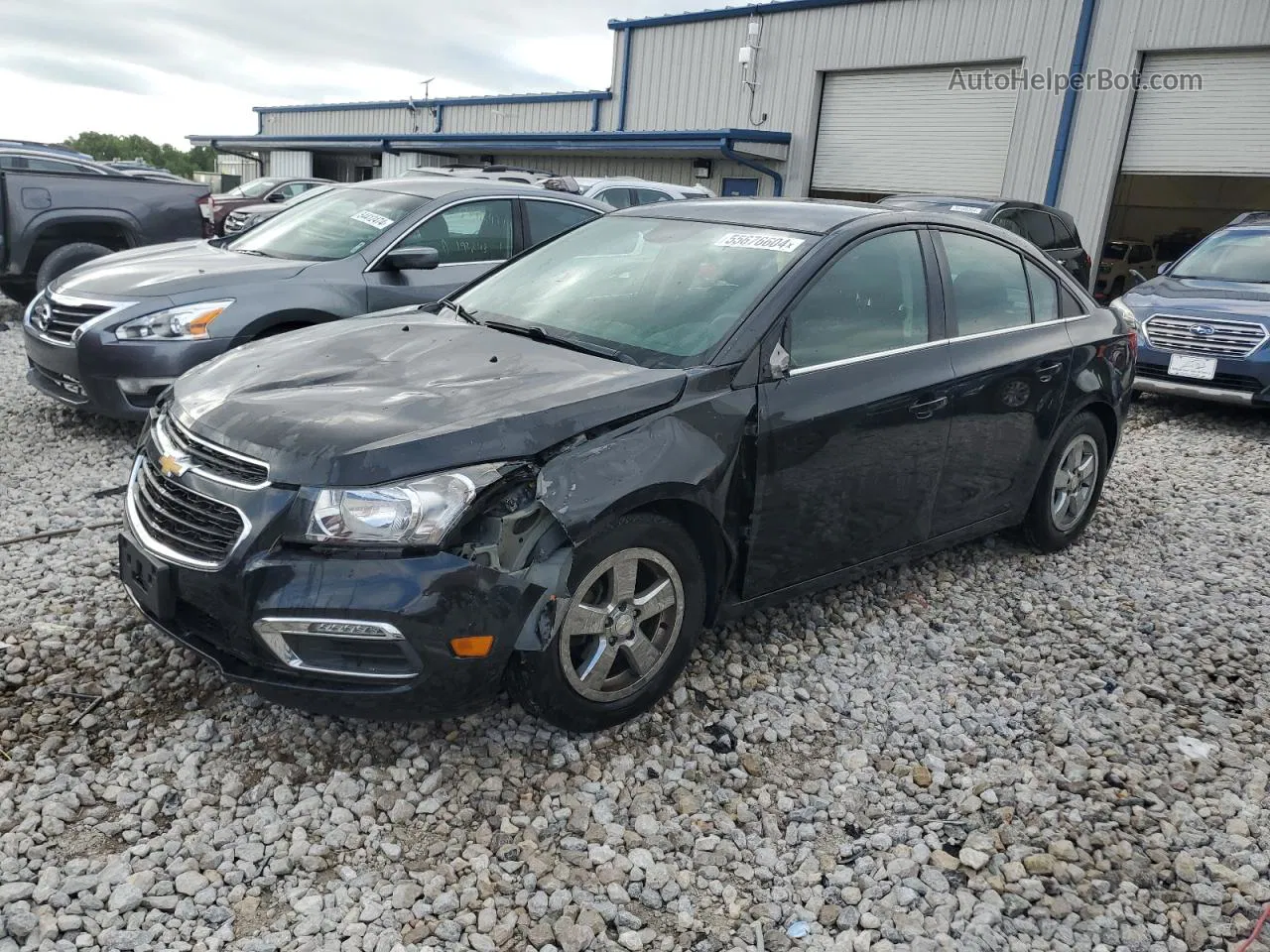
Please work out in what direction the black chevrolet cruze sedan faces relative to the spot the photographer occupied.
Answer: facing the viewer and to the left of the viewer

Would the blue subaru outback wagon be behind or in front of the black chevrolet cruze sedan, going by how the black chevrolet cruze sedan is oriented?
behind

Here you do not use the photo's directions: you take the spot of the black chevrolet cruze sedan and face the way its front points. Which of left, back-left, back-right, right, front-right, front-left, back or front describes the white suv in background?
back-right

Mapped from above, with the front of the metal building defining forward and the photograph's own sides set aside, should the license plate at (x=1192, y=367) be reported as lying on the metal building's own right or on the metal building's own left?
on the metal building's own left

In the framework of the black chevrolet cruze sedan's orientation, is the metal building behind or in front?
behind

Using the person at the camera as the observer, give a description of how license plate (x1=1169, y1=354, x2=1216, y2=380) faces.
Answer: facing the viewer

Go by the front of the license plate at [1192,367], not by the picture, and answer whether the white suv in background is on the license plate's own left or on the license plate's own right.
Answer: on the license plate's own right

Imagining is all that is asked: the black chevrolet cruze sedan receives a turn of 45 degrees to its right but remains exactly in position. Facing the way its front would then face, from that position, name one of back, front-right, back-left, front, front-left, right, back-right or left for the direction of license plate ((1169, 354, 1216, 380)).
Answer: back-right

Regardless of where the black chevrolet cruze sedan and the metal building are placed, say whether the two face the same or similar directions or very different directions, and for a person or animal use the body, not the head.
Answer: same or similar directions

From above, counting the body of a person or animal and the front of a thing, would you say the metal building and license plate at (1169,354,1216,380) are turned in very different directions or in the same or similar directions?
same or similar directions

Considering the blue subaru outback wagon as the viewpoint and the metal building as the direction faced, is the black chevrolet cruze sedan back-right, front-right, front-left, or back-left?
back-left

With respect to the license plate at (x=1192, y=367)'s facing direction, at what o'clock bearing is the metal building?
The metal building is roughly at 5 o'clock from the license plate.
